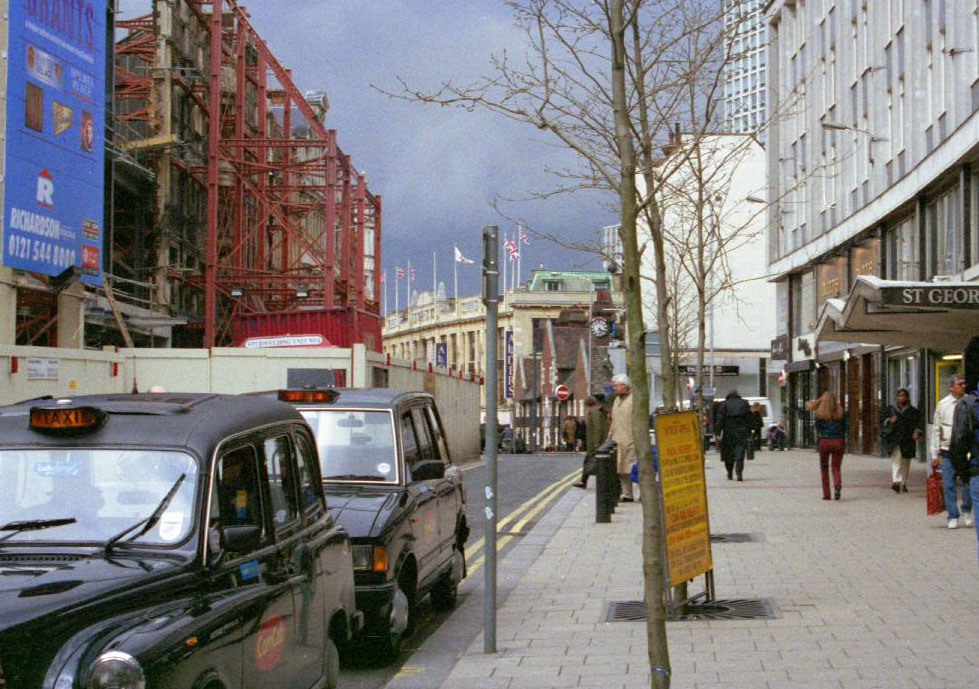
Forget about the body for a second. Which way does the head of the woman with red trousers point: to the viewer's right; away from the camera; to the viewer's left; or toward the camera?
away from the camera

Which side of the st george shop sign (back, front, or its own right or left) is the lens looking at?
front

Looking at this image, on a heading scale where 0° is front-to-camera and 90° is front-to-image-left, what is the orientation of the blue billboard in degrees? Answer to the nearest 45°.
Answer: approximately 315°

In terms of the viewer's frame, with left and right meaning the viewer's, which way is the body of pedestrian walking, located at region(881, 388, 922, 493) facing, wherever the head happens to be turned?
facing the viewer

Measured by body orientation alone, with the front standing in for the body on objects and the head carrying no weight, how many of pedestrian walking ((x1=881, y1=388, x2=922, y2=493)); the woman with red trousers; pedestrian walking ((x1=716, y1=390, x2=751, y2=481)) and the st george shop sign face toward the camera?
2

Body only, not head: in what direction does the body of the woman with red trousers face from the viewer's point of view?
away from the camera

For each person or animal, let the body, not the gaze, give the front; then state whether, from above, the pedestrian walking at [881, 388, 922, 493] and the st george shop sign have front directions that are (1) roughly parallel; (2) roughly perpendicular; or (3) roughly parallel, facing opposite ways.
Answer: roughly parallel

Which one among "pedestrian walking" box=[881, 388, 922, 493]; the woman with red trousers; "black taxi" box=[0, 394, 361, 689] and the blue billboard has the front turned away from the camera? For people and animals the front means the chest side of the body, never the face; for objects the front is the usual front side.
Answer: the woman with red trousers

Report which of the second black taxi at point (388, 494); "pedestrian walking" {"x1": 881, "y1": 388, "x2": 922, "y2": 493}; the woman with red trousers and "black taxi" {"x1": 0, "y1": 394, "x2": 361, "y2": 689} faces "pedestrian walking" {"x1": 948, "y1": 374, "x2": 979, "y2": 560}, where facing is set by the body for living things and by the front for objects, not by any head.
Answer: "pedestrian walking" {"x1": 881, "y1": 388, "x2": 922, "y2": 493}
